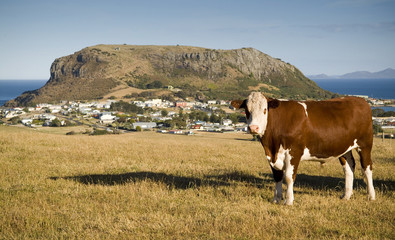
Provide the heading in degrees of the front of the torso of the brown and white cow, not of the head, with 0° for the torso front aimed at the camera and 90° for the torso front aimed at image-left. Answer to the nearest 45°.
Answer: approximately 45°
